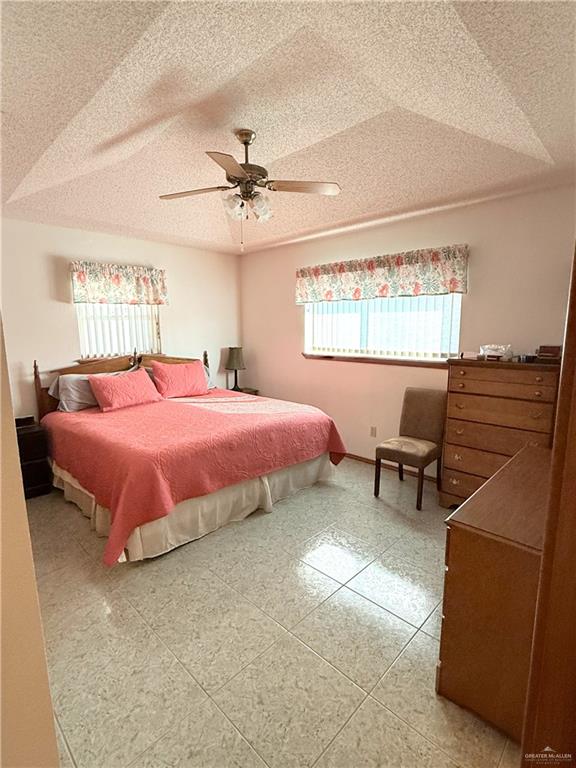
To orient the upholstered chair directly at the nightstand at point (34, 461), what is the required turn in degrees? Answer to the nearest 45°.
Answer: approximately 45° to its right

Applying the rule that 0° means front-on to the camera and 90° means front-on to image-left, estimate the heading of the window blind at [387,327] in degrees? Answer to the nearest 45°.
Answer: approximately 45°

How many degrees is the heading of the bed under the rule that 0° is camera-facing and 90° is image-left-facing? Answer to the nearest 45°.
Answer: approximately 315°

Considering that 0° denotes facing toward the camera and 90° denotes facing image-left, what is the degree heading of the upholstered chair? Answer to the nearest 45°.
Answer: approximately 45°

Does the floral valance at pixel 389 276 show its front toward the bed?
yes

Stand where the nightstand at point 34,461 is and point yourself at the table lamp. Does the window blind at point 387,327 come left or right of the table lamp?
right

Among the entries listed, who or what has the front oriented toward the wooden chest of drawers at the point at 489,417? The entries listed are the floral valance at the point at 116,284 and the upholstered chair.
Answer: the floral valance

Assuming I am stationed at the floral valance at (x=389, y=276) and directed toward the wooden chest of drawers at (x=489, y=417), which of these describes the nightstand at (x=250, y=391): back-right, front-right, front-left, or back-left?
back-right

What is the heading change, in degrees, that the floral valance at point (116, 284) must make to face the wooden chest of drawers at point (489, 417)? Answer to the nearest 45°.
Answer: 0° — it already faces it
